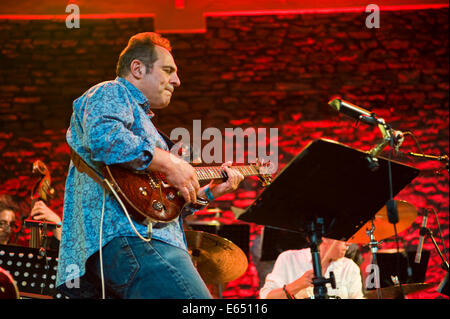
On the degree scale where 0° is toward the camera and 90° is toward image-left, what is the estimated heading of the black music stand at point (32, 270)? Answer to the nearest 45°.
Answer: approximately 180°

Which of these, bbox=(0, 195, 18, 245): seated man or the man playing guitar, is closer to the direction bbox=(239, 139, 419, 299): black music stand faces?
the seated man

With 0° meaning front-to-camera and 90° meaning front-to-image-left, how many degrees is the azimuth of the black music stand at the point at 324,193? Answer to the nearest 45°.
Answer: approximately 135°

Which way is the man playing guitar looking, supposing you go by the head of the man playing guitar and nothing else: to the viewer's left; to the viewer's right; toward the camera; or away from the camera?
to the viewer's right

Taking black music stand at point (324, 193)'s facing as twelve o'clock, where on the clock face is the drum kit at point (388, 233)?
The drum kit is roughly at 2 o'clock from the black music stand.

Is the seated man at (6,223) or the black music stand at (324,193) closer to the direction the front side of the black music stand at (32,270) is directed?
the seated man
